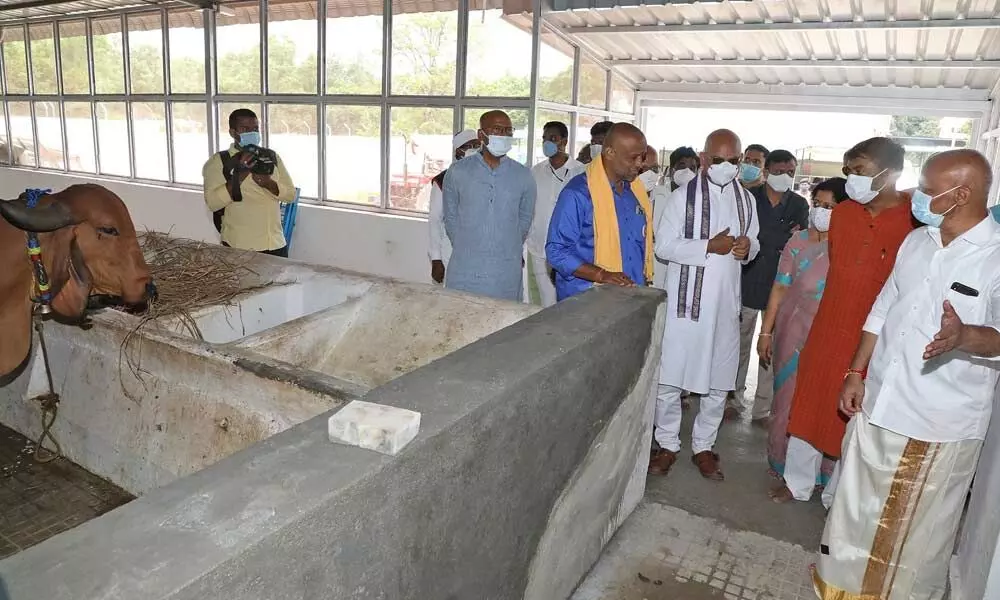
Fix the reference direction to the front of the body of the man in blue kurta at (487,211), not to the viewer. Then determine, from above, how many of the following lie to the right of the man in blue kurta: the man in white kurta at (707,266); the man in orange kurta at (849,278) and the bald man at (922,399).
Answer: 0

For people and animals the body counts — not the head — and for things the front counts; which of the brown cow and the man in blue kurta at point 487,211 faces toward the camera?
the man in blue kurta

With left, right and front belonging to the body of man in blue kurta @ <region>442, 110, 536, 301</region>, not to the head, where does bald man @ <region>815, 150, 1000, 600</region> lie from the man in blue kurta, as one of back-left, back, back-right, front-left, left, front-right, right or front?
front-left

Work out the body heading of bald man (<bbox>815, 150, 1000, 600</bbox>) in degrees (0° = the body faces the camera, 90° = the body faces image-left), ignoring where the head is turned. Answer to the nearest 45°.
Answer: approximately 45°

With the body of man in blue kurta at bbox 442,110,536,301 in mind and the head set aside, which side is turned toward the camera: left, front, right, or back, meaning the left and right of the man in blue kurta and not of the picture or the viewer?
front

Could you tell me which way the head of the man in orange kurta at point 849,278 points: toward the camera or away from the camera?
toward the camera

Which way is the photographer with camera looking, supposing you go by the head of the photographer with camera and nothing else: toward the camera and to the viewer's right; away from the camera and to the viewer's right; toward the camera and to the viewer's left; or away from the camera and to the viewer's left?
toward the camera and to the viewer's right

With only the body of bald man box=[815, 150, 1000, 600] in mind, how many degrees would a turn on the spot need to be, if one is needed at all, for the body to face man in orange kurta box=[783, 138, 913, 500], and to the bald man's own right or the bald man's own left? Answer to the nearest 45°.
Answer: approximately 90° to the bald man's own right

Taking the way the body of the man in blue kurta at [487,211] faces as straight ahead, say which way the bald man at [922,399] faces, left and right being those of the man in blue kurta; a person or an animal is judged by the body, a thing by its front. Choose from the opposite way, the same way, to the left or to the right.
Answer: to the right

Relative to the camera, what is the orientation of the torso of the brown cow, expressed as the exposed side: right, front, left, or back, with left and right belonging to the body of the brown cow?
right

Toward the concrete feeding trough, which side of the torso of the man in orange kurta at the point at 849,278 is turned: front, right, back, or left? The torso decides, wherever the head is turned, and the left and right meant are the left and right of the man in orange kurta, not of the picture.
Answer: front
